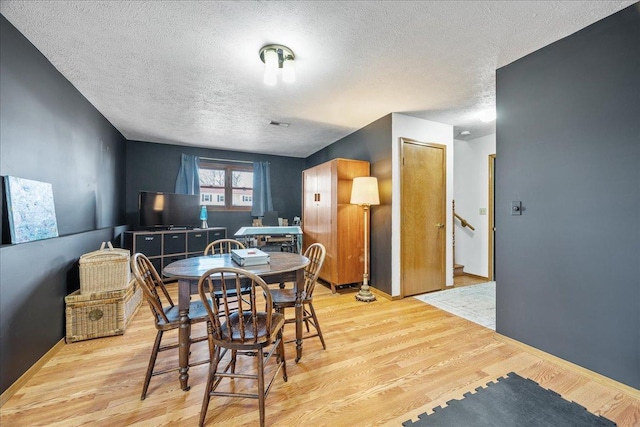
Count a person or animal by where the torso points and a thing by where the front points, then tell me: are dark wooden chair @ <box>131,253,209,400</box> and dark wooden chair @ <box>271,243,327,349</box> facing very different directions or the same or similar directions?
very different directions

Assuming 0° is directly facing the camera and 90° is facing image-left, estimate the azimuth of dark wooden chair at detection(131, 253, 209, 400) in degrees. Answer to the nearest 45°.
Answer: approximately 270°

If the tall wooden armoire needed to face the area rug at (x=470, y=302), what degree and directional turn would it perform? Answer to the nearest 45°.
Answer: approximately 135° to its left

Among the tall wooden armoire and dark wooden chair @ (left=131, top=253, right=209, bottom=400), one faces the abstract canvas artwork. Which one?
the tall wooden armoire

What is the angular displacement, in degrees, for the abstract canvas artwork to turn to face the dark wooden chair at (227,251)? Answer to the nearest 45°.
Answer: approximately 45° to its left

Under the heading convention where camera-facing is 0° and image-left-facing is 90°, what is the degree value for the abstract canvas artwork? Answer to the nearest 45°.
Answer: approximately 315°

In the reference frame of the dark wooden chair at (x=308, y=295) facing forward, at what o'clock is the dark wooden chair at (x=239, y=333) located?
the dark wooden chair at (x=239, y=333) is roughly at 10 o'clock from the dark wooden chair at (x=308, y=295).

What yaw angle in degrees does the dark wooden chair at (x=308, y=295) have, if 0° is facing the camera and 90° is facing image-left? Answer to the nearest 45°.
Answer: approximately 90°

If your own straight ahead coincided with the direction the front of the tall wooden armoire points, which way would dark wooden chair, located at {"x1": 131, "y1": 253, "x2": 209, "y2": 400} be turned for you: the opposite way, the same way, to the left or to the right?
the opposite way

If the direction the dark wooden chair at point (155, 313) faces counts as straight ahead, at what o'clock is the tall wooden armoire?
The tall wooden armoire is roughly at 11 o'clock from the dark wooden chair.

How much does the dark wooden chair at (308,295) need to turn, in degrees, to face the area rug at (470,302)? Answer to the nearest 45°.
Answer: approximately 135° to its right
